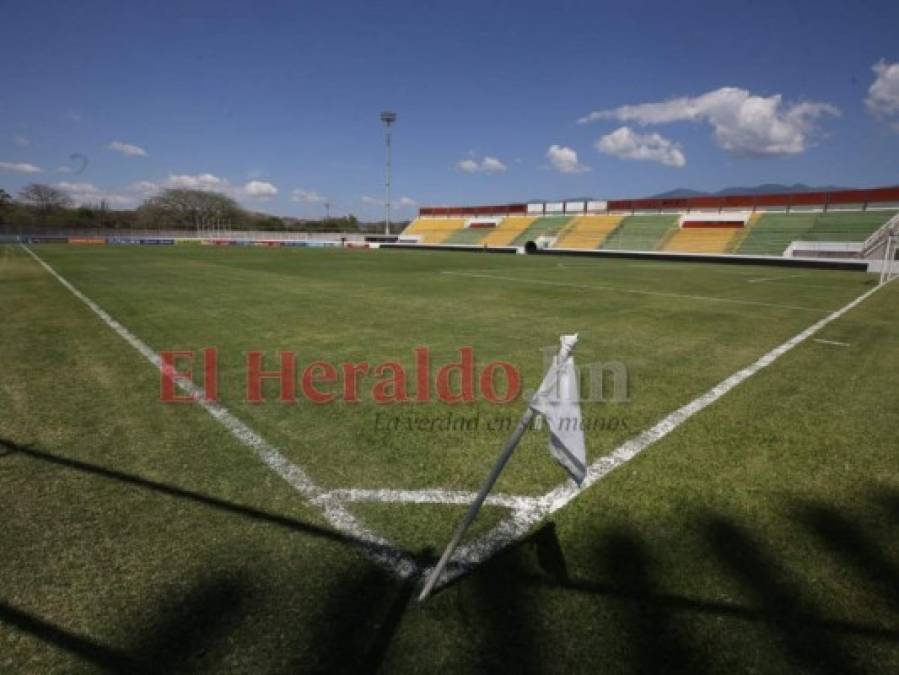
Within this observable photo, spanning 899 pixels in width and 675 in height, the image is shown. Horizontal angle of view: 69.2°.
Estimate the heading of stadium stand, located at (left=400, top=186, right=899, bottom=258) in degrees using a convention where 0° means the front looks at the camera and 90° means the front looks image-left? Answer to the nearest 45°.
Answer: approximately 45°

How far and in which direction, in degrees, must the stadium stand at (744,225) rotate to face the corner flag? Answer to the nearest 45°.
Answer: approximately 45° to its left
